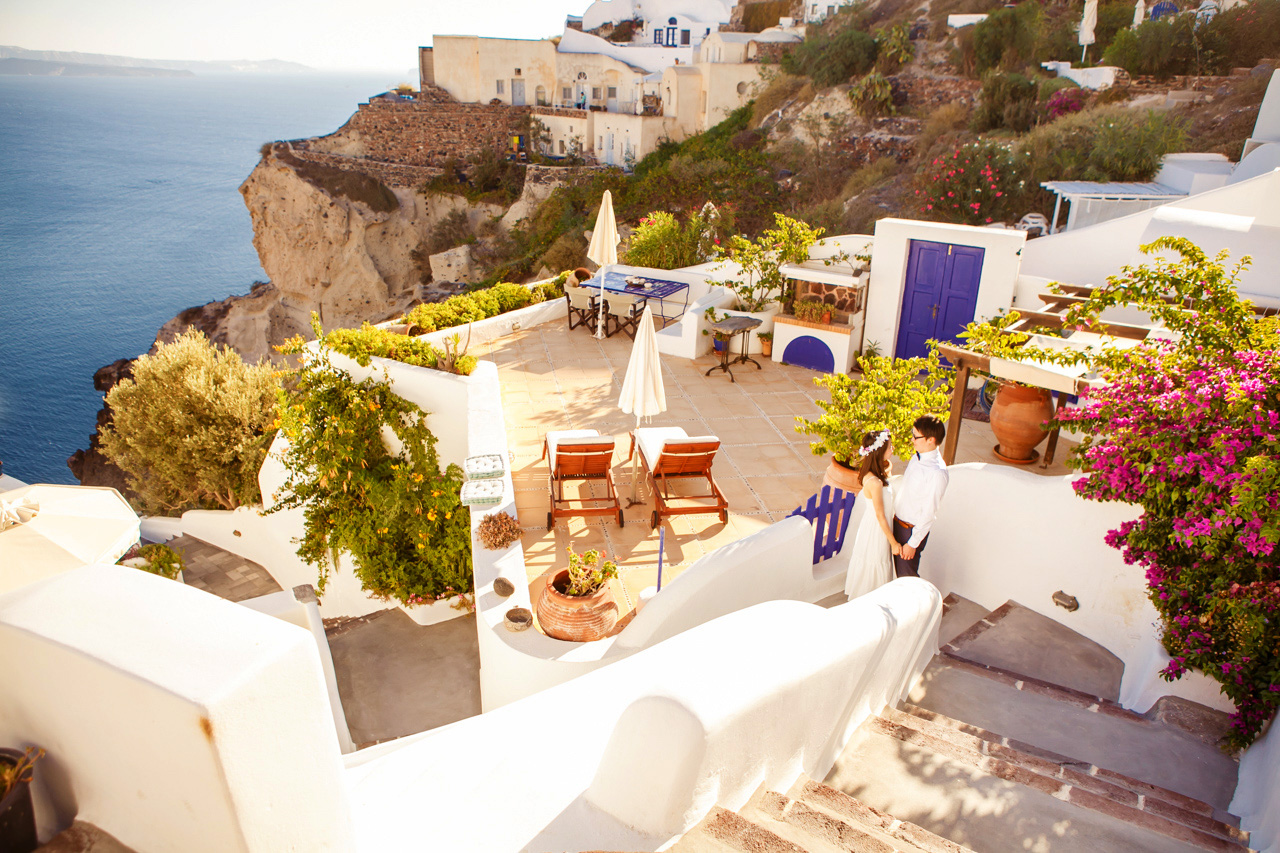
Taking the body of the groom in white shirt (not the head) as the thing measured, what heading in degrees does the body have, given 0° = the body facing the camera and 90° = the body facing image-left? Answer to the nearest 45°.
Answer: approximately 90°

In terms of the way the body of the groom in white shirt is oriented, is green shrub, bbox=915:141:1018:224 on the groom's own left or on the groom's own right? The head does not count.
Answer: on the groom's own right

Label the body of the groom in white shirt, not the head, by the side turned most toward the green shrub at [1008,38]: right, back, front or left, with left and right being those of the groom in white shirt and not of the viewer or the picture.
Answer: right

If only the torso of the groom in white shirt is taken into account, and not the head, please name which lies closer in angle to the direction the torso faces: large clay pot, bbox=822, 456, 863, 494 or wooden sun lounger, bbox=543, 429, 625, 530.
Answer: the wooden sun lounger

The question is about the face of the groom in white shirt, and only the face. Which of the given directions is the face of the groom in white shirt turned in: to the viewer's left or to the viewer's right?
to the viewer's left

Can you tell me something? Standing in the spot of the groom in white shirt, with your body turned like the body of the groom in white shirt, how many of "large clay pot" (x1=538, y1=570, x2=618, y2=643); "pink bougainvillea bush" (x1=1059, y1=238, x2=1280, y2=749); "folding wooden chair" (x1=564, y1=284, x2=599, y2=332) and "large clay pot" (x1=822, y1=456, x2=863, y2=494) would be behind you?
1
